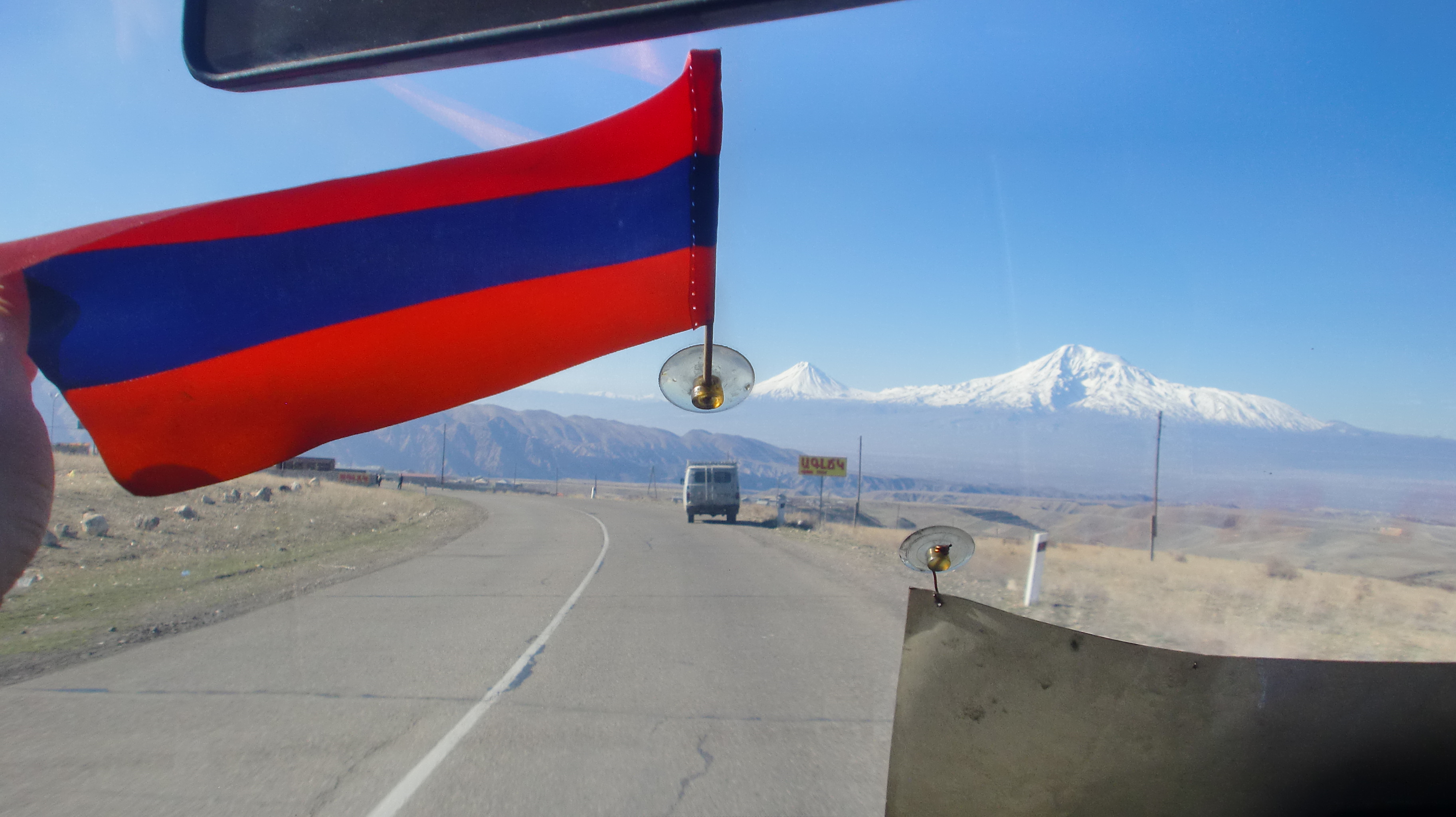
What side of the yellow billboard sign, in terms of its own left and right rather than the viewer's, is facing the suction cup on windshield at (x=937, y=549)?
front

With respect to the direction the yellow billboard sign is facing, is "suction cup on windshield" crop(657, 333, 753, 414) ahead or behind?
ahead

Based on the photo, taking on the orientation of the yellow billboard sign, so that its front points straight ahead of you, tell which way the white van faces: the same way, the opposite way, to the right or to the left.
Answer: the opposite way

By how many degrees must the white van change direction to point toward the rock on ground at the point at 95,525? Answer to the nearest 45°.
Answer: approximately 135° to its left

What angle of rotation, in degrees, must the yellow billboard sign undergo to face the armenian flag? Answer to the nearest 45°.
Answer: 0° — it already faces it

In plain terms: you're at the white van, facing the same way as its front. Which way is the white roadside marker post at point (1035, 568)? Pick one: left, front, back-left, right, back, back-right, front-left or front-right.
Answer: back

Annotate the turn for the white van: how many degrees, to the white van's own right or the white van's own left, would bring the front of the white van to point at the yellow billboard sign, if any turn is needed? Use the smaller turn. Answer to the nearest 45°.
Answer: approximately 45° to the white van's own right

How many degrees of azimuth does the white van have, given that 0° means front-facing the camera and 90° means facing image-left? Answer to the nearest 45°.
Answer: approximately 180°

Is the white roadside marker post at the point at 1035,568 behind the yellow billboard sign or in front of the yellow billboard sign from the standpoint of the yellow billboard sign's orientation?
in front

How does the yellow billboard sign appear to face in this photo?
toward the camera

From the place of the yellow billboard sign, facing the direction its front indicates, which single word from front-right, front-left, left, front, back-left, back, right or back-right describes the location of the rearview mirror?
front

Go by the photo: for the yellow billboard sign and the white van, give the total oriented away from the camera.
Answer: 1

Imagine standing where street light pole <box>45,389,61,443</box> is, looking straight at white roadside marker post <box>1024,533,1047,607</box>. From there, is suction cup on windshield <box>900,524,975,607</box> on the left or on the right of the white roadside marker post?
right

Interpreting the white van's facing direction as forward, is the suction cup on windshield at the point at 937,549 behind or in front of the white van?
behind

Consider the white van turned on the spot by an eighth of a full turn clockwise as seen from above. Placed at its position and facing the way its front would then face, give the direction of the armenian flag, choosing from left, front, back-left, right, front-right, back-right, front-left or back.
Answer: back-right
